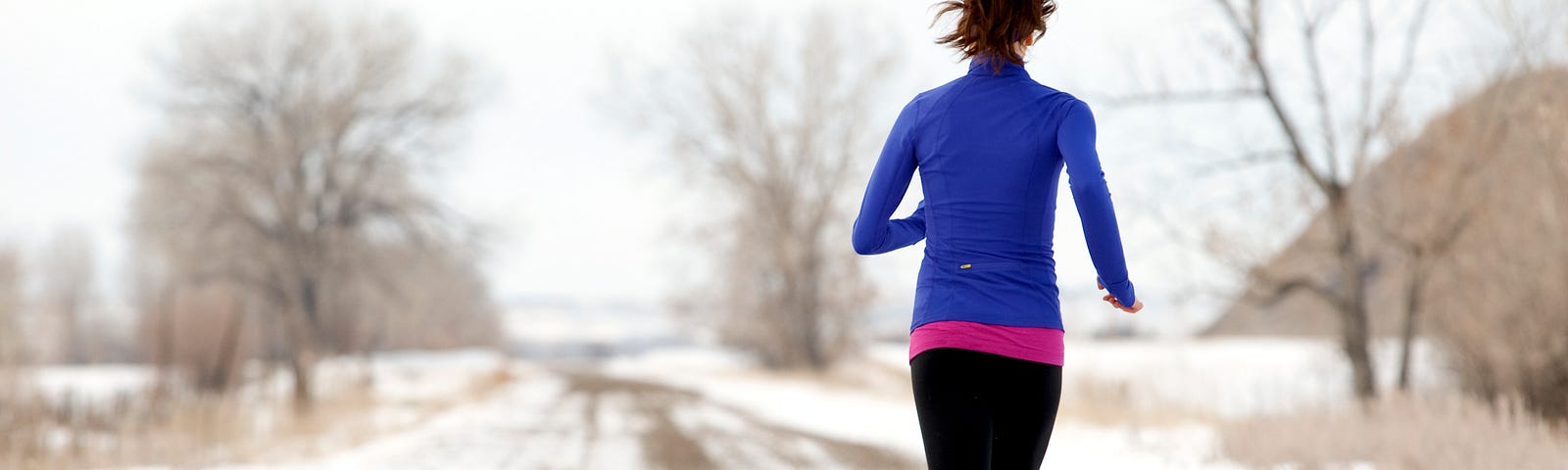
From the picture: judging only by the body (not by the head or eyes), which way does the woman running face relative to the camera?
away from the camera
